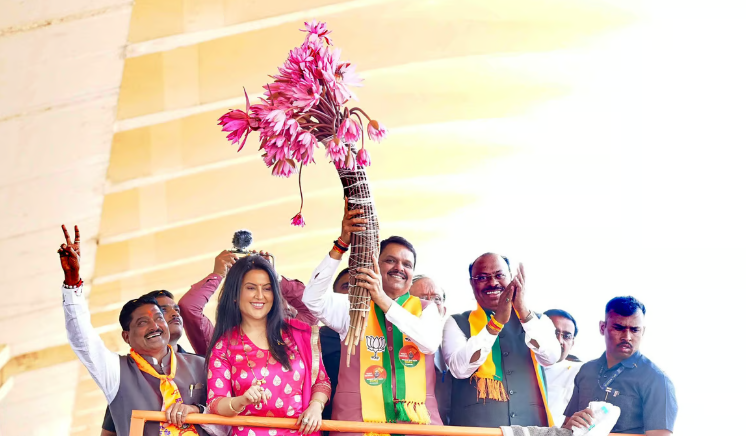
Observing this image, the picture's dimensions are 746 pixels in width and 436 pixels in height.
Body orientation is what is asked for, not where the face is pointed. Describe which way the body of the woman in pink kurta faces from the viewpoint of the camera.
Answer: toward the camera

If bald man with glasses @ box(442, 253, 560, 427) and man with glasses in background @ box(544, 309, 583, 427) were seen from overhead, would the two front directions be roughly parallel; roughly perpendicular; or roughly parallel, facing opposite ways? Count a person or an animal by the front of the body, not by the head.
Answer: roughly parallel

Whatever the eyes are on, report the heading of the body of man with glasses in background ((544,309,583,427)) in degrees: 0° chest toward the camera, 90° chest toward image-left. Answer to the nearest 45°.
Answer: approximately 0°

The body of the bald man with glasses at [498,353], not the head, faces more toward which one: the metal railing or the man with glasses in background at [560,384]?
the metal railing

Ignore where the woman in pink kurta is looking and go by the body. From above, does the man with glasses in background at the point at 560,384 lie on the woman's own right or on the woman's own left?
on the woman's own left

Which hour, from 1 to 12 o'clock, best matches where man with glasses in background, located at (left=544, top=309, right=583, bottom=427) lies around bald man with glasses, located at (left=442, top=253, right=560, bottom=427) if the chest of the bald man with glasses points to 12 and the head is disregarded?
The man with glasses in background is roughly at 7 o'clock from the bald man with glasses.

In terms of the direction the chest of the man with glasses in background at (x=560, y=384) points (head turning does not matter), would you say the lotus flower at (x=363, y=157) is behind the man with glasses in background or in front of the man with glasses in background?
in front

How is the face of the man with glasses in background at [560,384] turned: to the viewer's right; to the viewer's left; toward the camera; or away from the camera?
toward the camera

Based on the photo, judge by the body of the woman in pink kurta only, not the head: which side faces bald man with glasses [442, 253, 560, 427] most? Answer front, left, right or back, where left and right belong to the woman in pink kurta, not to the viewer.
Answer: left

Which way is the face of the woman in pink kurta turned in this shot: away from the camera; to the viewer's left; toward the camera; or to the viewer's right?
toward the camera

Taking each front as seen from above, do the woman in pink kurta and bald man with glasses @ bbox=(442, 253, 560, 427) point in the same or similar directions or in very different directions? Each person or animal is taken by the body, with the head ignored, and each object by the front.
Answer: same or similar directions

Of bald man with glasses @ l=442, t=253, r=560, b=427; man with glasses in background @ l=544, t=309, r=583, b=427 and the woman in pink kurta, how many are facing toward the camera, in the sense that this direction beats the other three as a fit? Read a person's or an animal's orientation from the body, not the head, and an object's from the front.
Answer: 3

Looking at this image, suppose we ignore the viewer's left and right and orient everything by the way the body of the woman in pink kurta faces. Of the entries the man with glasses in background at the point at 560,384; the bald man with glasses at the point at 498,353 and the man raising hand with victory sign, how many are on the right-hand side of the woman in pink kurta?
1

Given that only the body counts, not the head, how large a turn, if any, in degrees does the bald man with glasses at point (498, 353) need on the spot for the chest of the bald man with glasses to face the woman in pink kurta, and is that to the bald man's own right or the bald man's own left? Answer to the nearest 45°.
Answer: approximately 90° to the bald man's own right
